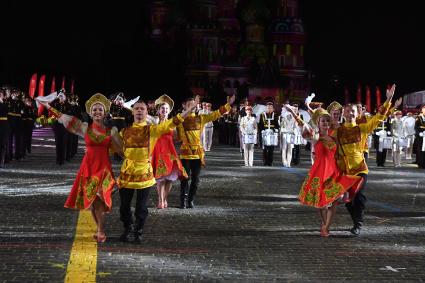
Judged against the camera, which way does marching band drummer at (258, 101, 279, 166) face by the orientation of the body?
toward the camera

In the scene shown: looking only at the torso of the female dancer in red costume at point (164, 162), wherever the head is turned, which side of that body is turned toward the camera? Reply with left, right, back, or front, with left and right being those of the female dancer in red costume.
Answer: front

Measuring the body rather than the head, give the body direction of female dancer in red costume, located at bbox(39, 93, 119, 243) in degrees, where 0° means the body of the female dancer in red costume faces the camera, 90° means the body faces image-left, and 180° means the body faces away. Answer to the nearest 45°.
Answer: approximately 0°

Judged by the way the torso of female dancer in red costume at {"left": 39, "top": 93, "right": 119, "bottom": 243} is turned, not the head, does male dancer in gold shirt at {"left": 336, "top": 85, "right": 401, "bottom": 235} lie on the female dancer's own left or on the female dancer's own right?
on the female dancer's own left

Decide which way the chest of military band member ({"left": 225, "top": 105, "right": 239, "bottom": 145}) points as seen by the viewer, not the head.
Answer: toward the camera

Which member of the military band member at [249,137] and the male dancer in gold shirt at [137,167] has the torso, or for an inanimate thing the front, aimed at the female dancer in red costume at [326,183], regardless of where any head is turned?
the military band member

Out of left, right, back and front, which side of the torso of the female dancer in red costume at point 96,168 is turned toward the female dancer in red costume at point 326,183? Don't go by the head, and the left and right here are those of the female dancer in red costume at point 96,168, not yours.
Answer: left

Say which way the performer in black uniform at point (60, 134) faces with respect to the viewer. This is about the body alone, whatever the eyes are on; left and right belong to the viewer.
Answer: facing the viewer

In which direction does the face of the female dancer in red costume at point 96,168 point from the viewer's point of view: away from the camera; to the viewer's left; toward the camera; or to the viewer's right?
toward the camera

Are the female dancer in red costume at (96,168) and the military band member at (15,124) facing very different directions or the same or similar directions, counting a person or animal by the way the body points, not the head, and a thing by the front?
same or similar directions

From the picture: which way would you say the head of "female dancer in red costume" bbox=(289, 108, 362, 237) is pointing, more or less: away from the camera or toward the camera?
toward the camera

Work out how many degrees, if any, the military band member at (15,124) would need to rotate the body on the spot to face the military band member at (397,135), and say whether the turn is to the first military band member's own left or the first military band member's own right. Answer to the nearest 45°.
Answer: approximately 90° to the first military band member's own left

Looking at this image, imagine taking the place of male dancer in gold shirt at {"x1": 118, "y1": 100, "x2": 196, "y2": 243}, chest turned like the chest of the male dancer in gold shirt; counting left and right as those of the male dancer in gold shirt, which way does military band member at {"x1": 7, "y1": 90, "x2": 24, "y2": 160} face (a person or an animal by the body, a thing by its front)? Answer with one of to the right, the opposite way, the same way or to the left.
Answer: the same way
